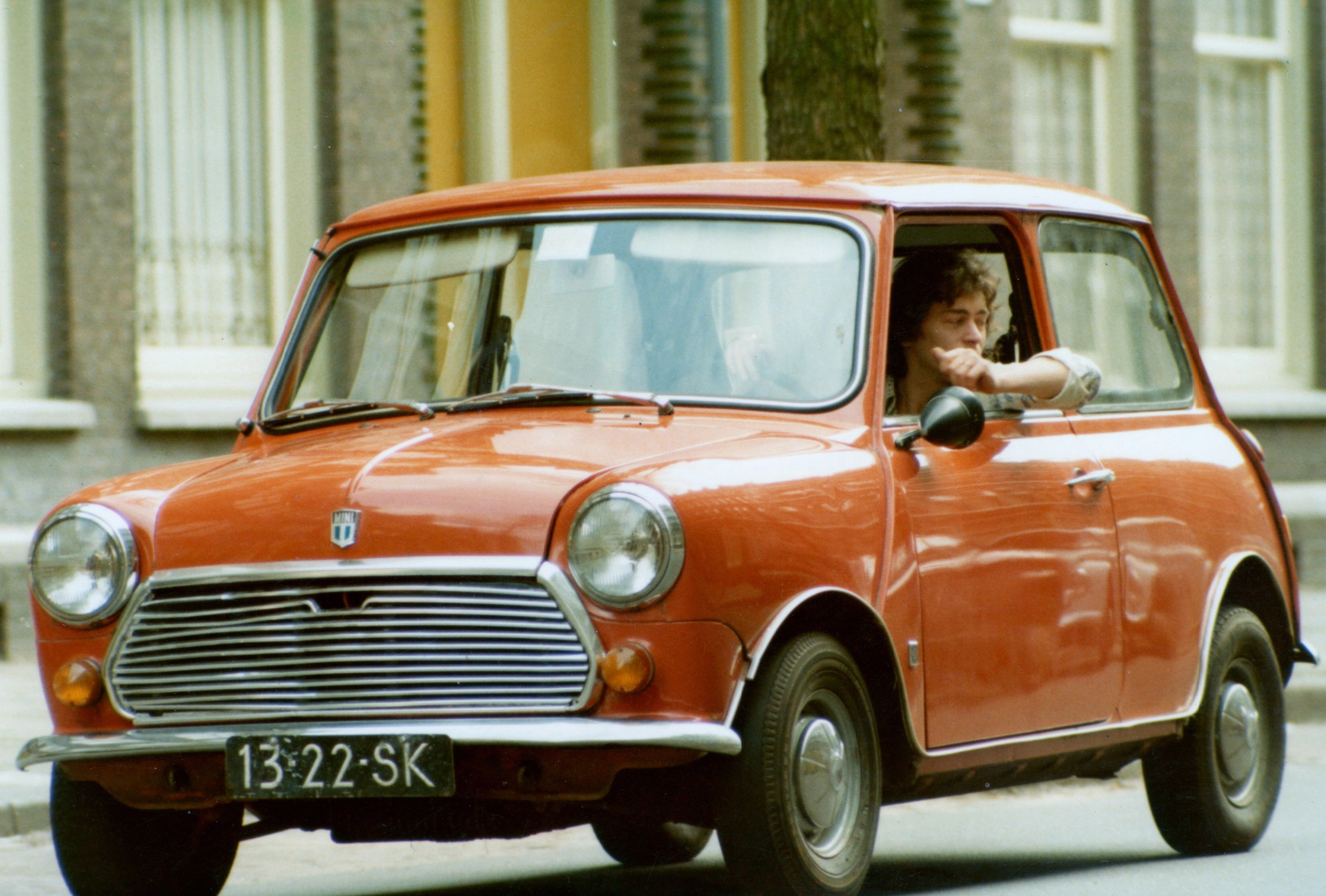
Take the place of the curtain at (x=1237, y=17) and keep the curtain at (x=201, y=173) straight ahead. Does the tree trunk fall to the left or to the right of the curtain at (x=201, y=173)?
left

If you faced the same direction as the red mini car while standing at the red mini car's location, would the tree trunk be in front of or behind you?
behind

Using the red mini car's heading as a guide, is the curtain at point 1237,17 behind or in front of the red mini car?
behind

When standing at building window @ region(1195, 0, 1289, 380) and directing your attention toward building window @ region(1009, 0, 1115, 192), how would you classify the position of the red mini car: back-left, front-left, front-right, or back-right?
front-left

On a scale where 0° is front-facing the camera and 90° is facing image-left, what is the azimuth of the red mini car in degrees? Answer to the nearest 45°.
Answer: approximately 45°

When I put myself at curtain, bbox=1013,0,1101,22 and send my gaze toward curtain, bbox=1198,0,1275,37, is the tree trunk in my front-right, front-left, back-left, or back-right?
back-right

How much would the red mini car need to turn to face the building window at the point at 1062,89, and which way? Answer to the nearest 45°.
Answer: approximately 135° to its right

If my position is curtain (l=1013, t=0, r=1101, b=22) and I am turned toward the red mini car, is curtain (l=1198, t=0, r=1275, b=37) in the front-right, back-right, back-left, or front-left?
back-left

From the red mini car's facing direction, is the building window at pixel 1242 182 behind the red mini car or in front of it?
behind
